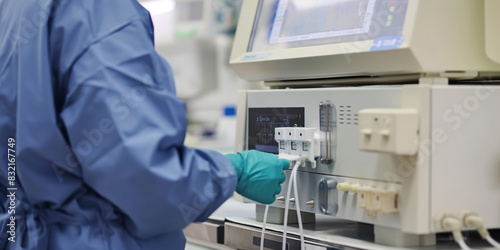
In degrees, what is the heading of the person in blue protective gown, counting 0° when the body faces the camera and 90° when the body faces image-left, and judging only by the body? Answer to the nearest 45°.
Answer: approximately 225°

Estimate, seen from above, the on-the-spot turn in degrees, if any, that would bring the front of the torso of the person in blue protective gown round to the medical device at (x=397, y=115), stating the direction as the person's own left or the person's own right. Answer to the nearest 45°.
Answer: approximately 45° to the person's own right
